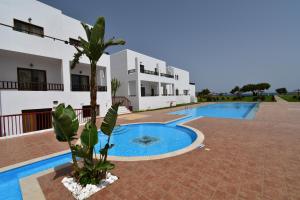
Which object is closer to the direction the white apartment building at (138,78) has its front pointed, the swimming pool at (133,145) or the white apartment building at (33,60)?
the swimming pool

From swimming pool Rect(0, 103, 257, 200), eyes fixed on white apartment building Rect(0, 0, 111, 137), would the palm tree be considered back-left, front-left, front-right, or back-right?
front-right

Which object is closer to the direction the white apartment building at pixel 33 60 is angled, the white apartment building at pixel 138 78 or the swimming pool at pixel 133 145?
the swimming pool

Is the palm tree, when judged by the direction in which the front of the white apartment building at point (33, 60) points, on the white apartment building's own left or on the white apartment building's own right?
on the white apartment building's own left

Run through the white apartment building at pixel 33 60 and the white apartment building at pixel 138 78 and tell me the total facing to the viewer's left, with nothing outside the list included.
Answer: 0

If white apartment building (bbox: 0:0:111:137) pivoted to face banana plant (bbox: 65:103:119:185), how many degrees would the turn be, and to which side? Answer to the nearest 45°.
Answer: approximately 45° to its right

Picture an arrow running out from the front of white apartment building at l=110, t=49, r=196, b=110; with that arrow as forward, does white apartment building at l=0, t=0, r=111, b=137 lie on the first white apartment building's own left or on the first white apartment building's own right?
on the first white apartment building's own right

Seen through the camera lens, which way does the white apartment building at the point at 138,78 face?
facing the viewer and to the right of the viewer

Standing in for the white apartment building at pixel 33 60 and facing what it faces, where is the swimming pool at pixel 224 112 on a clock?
The swimming pool is roughly at 11 o'clock from the white apartment building.

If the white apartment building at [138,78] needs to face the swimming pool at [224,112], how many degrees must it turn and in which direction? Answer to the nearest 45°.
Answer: approximately 45° to its left

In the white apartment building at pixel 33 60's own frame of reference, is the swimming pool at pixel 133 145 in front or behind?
in front
